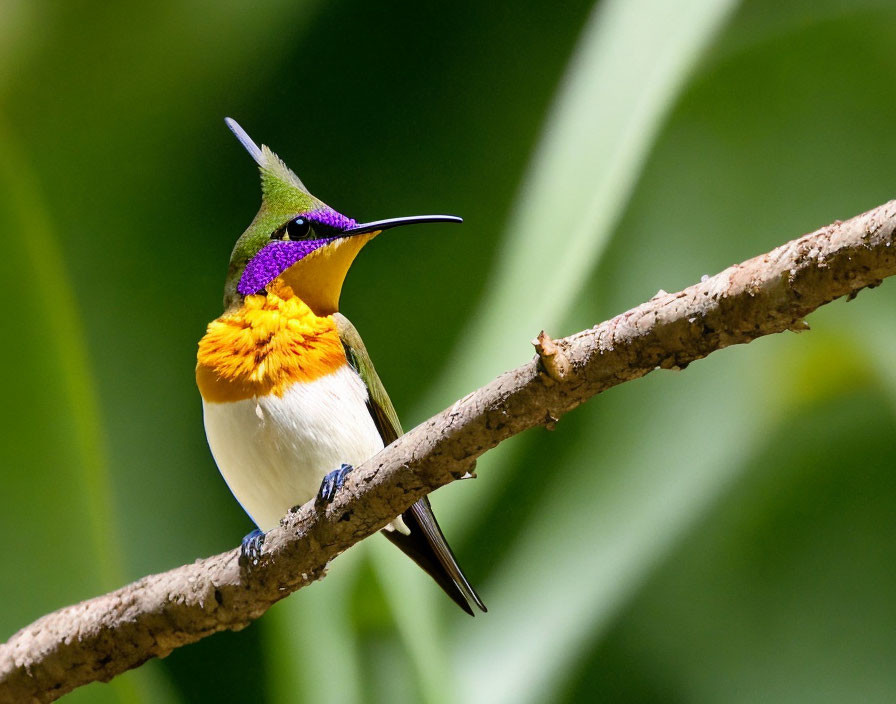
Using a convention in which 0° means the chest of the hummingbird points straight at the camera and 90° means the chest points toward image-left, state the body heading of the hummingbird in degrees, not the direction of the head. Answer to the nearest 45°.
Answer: approximately 45°

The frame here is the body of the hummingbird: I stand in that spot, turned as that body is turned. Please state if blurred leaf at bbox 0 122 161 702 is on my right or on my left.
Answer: on my right

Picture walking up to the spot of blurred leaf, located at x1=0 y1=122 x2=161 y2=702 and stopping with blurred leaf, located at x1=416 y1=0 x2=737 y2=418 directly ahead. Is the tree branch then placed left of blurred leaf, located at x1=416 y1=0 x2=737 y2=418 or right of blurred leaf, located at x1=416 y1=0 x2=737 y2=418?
right

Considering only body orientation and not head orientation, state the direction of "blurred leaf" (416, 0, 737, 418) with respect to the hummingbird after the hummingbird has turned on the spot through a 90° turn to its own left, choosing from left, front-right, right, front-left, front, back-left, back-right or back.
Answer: left
